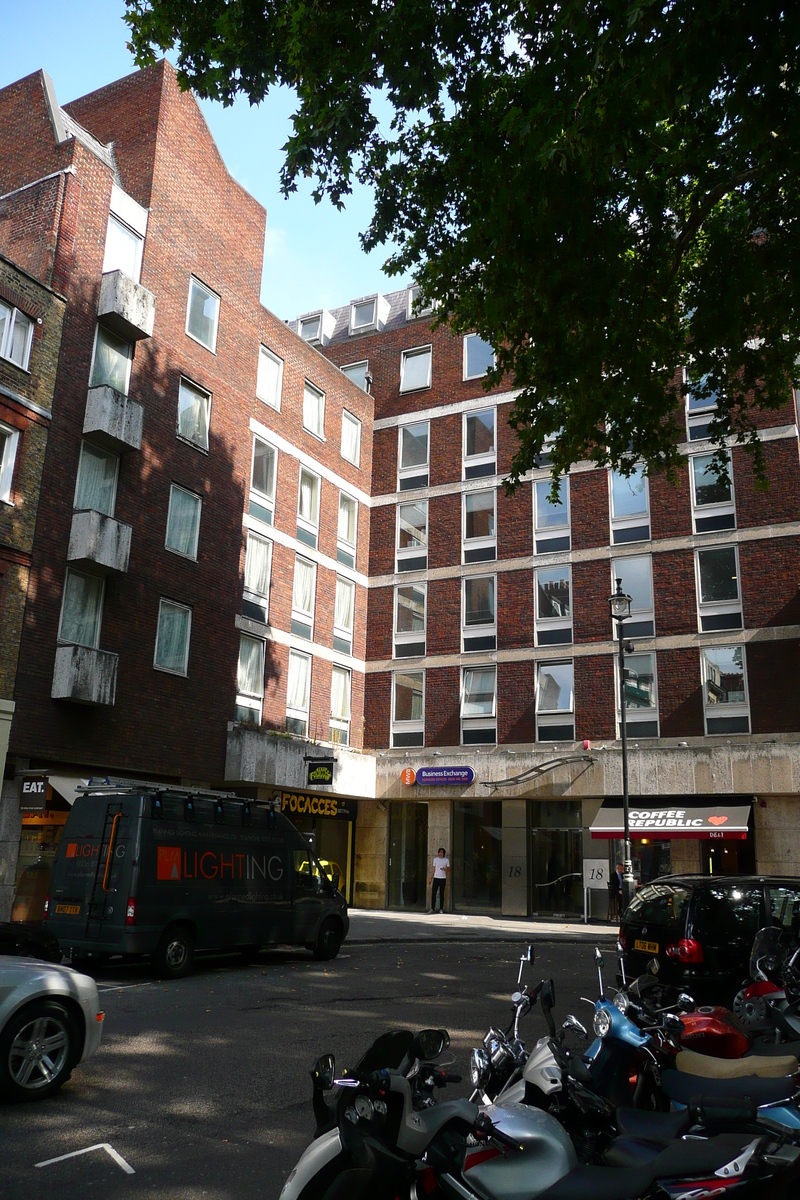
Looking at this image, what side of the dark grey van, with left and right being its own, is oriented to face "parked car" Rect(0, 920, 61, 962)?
back

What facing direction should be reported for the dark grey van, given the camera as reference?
facing away from the viewer and to the right of the viewer

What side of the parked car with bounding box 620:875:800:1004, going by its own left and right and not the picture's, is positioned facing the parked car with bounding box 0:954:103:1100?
back

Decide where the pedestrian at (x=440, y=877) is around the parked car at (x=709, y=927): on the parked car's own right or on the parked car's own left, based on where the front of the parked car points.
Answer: on the parked car's own left

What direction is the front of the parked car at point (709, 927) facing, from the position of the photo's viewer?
facing away from the viewer and to the right of the viewer

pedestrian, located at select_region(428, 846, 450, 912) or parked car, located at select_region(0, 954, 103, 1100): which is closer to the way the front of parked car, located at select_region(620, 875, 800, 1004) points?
the pedestrian

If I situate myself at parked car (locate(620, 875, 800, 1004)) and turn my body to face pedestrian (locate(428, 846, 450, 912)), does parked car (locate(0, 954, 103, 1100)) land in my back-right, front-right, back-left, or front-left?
back-left

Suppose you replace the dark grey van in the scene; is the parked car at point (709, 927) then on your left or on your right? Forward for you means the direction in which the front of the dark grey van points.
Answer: on your right
